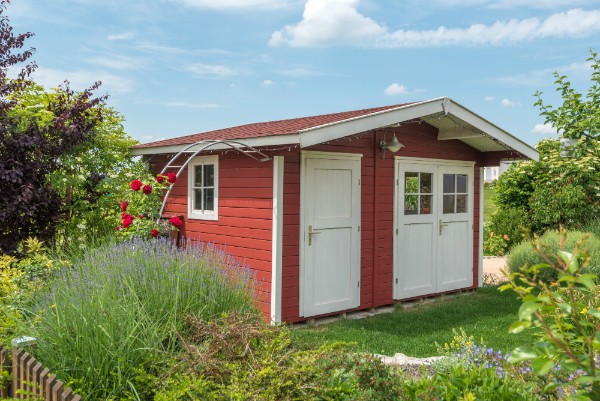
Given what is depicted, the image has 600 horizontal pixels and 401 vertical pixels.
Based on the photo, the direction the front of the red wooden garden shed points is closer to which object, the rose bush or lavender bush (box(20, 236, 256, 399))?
the lavender bush

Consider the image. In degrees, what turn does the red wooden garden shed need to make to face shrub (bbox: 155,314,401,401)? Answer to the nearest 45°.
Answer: approximately 45° to its right

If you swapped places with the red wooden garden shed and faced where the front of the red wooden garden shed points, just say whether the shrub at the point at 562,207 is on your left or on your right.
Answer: on your left

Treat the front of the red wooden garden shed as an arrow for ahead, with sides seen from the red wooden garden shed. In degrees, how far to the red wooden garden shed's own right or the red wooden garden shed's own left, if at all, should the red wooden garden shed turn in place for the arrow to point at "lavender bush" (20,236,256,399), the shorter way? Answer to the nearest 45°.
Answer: approximately 45° to the red wooden garden shed's own right

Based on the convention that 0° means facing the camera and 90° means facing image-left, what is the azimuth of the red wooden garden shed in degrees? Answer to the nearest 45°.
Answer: approximately 315°

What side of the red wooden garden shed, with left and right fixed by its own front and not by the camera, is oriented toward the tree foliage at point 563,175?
left

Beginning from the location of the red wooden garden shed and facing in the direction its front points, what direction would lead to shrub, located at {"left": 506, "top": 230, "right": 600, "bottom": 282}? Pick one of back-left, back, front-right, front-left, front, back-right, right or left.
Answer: left

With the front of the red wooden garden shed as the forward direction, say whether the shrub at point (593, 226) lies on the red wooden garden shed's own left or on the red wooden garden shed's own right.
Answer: on the red wooden garden shed's own left

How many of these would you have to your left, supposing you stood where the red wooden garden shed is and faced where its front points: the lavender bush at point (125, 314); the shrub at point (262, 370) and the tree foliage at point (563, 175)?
1
